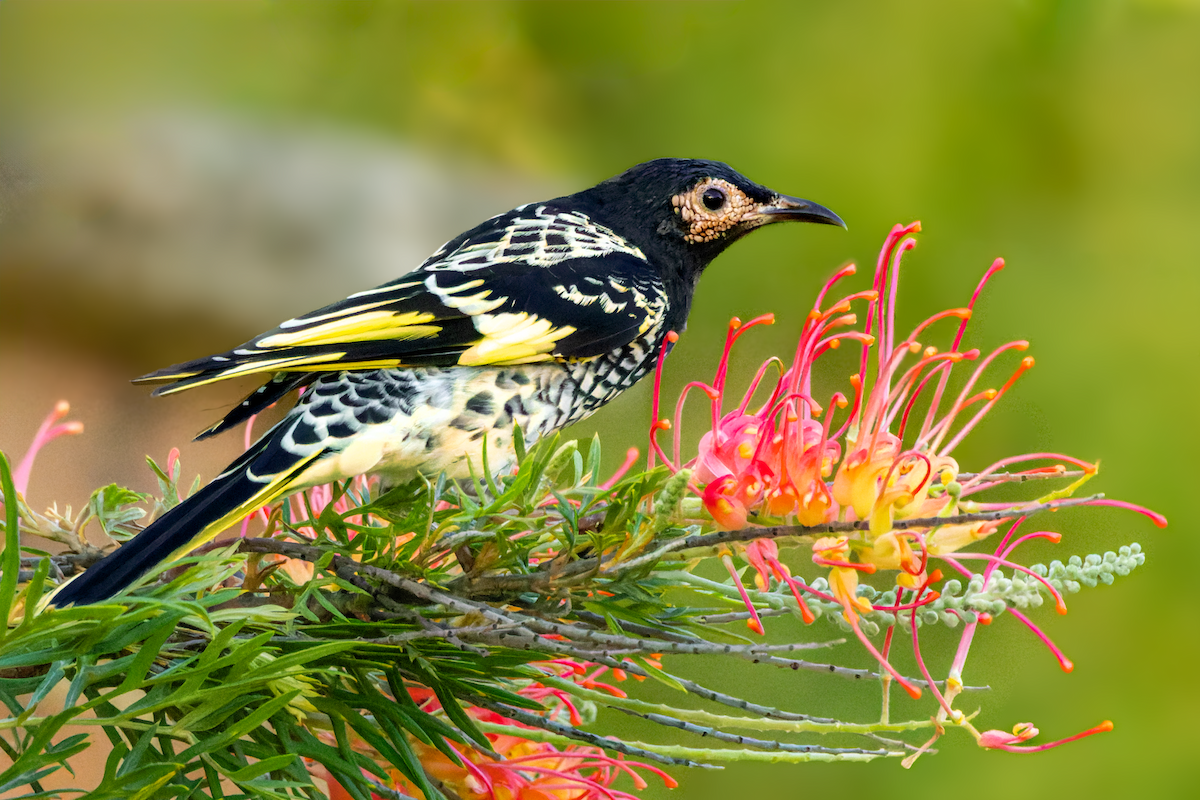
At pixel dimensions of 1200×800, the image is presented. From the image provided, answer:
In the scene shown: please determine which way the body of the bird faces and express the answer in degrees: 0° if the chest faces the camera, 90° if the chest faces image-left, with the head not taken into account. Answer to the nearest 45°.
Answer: approximately 270°
